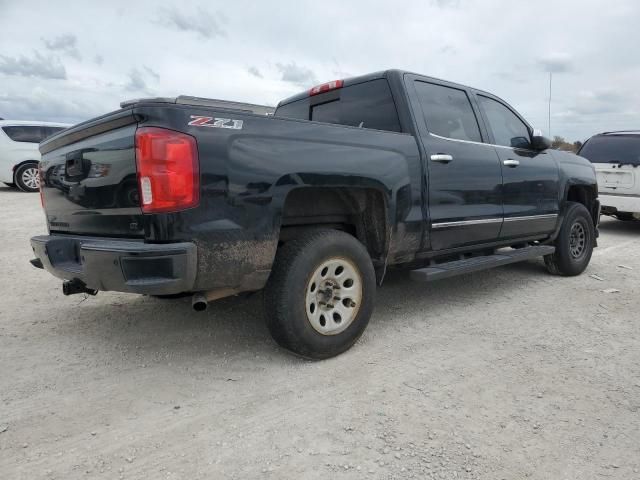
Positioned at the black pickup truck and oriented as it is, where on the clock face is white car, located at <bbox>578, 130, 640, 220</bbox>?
The white car is roughly at 12 o'clock from the black pickup truck.

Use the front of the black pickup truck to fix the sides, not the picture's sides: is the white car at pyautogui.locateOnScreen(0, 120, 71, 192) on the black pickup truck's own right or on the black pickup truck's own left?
on the black pickup truck's own left

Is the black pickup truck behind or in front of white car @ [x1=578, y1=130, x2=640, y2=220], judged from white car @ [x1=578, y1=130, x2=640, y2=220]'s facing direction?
behind

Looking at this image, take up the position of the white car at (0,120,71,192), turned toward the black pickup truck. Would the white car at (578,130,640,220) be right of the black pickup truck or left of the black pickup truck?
left

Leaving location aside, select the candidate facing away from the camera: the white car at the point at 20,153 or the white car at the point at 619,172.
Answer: the white car at the point at 619,172

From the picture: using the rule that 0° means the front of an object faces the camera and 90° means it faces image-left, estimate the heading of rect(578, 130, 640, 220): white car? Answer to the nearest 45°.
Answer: approximately 180°

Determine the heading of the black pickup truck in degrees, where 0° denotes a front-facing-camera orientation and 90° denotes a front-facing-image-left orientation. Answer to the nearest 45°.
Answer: approximately 225°

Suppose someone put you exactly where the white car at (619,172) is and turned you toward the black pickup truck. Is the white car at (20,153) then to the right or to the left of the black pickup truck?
right
